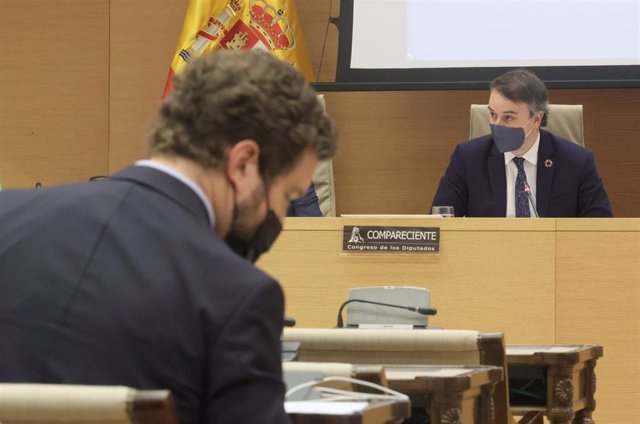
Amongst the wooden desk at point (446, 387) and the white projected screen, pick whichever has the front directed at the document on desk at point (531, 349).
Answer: the white projected screen

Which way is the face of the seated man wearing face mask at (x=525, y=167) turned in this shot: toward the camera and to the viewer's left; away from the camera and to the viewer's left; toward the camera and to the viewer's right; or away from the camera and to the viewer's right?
toward the camera and to the viewer's left

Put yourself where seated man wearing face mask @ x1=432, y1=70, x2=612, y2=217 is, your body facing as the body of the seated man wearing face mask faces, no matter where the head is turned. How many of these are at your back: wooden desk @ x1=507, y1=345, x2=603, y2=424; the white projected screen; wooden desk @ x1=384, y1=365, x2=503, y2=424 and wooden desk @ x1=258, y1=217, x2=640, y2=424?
1

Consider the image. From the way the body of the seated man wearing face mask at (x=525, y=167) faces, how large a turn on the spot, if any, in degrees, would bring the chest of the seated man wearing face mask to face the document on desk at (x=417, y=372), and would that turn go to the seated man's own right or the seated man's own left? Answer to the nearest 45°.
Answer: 0° — they already face it

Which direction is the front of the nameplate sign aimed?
toward the camera

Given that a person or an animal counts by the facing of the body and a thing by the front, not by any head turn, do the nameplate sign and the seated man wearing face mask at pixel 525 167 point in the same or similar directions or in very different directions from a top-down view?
same or similar directions

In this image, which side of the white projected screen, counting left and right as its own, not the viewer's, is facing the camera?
front

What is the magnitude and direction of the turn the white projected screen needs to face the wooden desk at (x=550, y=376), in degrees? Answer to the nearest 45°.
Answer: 0° — it already faces it

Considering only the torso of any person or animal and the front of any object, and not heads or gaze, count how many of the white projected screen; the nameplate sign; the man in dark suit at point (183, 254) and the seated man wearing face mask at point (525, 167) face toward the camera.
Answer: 3

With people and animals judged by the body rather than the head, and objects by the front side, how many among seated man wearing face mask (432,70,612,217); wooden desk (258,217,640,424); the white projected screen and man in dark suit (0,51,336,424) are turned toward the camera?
3

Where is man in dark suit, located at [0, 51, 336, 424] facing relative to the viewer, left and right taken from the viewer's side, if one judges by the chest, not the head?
facing away from the viewer and to the right of the viewer

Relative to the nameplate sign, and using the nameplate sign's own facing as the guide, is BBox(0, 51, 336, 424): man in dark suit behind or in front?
in front

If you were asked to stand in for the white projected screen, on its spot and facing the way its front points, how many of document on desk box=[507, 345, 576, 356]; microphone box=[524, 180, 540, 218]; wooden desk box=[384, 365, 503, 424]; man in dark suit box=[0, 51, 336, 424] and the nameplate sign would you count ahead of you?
5

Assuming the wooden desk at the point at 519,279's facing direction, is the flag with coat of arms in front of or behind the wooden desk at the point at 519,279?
behind

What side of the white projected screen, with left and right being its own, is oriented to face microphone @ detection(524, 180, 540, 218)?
front

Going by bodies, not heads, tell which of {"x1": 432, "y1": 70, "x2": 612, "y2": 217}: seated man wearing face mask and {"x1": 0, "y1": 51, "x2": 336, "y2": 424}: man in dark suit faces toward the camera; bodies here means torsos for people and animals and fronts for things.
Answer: the seated man wearing face mask

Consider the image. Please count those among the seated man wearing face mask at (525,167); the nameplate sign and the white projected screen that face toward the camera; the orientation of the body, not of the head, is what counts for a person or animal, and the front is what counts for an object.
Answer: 3
